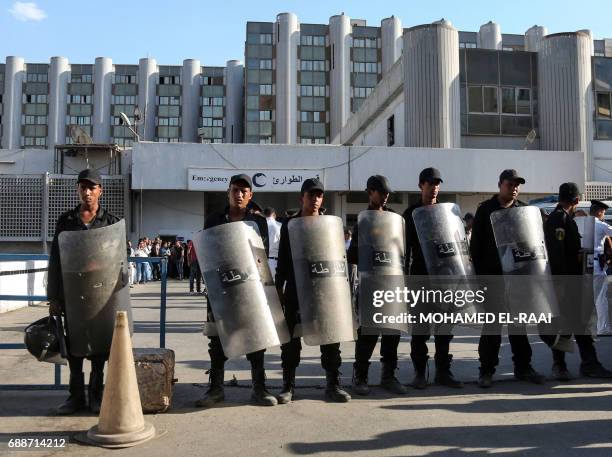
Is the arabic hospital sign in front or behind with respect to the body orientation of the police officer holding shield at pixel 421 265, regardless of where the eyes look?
behind

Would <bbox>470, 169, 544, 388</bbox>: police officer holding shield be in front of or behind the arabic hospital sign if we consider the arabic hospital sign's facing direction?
in front

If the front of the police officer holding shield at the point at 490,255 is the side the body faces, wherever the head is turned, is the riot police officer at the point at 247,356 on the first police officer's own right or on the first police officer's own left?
on the first police officer's own right

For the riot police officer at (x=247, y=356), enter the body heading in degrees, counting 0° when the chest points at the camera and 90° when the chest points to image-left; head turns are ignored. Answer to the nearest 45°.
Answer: approximately 0°

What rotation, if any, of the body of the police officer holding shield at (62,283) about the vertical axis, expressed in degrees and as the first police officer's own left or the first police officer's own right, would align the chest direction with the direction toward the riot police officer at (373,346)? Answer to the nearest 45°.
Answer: approximately 90° to the first police officer's own left

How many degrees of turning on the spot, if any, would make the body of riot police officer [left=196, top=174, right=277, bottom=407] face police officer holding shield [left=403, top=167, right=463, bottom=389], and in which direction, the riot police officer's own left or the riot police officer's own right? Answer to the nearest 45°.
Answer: approximately 90° to the riot police officer's own left

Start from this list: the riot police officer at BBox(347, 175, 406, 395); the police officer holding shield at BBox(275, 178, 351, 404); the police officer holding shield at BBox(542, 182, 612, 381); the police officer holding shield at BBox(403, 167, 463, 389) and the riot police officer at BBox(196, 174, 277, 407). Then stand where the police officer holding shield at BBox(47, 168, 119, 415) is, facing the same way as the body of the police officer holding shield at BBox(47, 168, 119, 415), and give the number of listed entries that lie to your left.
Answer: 5

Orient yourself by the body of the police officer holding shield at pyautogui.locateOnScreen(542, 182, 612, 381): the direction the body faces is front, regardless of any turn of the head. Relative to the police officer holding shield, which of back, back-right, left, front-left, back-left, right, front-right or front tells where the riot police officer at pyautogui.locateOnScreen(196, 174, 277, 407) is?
back-right
